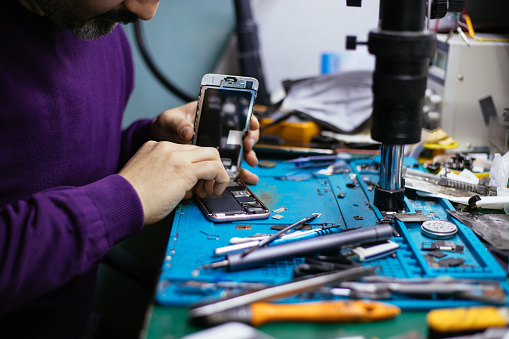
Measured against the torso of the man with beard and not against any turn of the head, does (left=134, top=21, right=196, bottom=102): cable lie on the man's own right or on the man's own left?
on the man's own left

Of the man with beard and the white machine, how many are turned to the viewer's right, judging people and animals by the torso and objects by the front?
1

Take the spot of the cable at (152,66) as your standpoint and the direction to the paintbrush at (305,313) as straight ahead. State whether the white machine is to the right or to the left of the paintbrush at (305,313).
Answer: left

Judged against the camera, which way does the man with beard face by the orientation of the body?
to the viewer's right

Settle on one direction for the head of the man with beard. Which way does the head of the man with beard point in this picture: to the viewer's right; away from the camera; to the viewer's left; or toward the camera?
to the viewer's right
